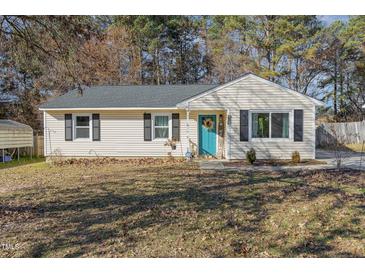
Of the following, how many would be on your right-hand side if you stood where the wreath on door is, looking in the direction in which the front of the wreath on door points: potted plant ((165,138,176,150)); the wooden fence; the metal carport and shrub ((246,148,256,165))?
2

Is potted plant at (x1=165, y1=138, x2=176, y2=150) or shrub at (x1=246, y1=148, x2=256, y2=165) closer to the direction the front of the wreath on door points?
the shrub

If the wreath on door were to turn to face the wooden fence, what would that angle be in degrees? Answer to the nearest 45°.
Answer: approximately 135° to its left

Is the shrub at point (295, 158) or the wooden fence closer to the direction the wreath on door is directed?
the shrub

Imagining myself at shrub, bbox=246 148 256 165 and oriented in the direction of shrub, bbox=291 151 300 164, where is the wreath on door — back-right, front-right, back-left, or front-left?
back-left

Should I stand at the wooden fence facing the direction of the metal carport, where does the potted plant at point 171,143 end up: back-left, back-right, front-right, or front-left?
front-left

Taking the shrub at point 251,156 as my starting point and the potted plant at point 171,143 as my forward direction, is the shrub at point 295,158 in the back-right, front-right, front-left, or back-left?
back-right

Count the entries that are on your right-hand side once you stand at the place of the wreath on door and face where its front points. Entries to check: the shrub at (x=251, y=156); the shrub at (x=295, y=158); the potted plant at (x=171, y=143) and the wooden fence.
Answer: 1

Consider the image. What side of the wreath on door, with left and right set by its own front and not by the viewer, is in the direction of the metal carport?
right

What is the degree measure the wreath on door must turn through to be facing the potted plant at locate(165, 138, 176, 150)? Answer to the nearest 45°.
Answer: approximately 90° to its right

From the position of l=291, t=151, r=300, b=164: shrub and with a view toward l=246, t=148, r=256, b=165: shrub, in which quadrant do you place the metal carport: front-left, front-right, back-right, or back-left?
front-right

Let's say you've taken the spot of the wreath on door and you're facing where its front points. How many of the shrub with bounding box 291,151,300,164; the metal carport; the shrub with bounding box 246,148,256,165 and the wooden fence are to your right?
1

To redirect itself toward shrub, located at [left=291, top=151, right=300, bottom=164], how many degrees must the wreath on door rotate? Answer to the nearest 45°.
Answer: approximately 45° to its left

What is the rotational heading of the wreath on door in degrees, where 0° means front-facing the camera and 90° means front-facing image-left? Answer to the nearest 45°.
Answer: approximately 0°

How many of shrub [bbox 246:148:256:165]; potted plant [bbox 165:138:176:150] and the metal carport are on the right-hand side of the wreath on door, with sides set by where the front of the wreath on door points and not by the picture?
2

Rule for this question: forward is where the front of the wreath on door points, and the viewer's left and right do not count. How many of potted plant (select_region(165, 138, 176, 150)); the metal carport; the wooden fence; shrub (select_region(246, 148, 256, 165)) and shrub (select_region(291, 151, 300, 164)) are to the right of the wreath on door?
2
